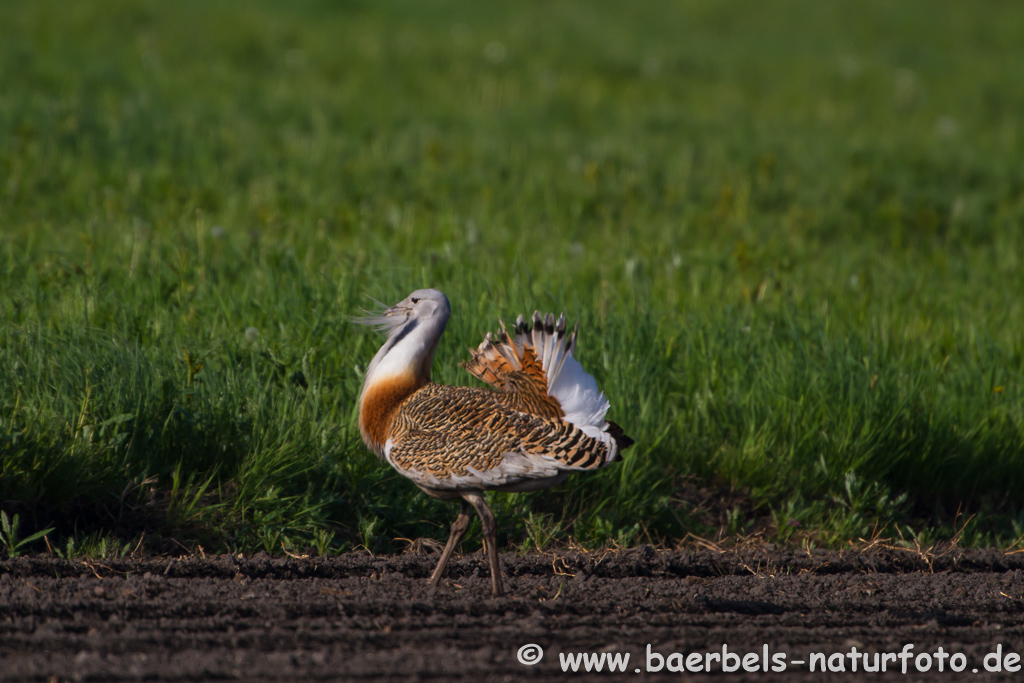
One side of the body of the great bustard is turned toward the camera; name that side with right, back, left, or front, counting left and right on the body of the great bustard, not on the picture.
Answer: left
